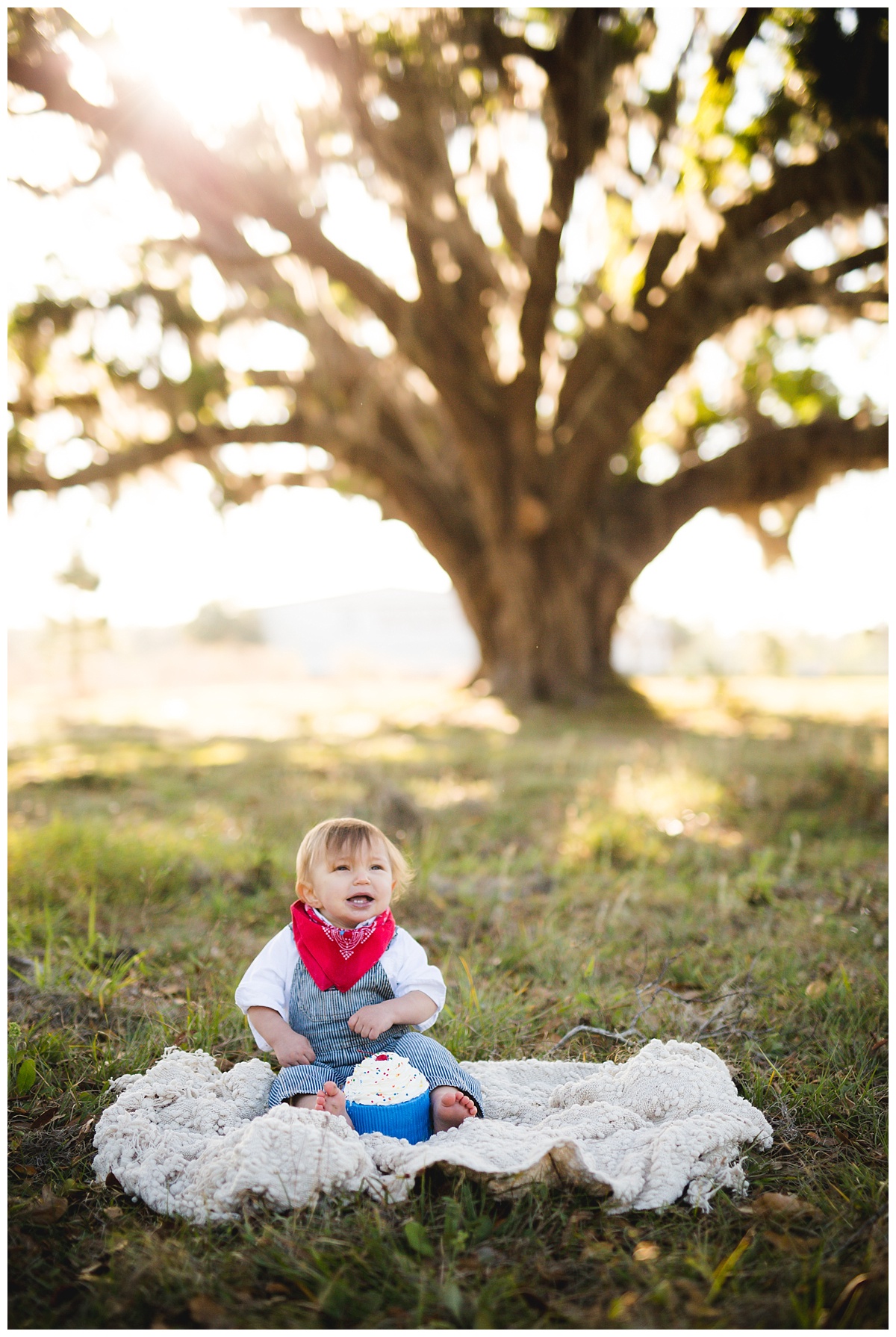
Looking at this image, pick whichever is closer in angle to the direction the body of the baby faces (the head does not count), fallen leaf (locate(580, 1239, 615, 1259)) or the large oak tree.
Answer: the fallen leaf

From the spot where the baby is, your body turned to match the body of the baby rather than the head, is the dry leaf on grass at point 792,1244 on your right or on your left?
on your left

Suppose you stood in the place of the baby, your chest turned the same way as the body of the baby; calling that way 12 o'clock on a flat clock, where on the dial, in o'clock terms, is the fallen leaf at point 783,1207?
The fallen leaf is roughly at 10 o'clock from the baby.

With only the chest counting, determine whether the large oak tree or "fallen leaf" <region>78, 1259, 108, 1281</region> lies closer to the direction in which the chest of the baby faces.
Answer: the fallen leaf

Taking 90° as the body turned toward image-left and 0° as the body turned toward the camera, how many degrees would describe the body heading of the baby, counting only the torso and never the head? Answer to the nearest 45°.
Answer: approximately 0°

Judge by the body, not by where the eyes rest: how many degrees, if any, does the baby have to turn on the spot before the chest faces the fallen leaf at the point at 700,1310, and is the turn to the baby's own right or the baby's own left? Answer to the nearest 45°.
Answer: approximately 45° to the baby's own left
